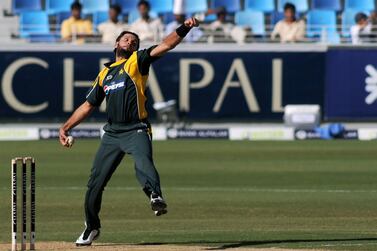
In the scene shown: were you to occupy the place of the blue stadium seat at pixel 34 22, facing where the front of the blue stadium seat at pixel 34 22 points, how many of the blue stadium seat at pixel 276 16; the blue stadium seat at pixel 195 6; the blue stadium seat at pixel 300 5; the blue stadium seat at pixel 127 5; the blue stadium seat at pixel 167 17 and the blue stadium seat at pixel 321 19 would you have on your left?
6

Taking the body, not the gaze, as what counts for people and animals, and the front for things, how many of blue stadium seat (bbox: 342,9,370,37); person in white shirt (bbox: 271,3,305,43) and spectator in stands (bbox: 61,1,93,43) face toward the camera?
3

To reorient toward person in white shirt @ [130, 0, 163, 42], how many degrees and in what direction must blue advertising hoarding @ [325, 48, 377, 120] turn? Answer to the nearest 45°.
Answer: approximately 90° to its right

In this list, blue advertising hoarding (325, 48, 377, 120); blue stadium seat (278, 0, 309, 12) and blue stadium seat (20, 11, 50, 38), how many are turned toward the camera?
3

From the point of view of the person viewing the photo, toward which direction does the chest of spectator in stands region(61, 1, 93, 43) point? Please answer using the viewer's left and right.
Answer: facing the viewer

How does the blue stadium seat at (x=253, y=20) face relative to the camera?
toward the camera

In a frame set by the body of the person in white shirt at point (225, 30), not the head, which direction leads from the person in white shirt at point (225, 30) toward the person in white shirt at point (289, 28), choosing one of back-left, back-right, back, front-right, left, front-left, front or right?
left

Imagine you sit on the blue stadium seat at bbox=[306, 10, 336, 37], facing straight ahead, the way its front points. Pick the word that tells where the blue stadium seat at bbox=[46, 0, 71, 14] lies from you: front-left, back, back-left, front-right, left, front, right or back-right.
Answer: right

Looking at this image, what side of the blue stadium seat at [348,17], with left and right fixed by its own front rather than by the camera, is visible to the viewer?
front

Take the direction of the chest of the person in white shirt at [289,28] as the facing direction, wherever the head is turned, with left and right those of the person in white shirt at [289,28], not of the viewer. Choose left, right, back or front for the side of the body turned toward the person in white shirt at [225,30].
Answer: right

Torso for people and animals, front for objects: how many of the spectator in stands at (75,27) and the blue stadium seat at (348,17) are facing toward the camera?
2

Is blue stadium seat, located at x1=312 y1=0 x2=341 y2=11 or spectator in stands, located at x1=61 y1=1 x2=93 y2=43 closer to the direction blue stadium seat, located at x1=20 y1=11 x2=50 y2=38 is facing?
the spectator in stands
